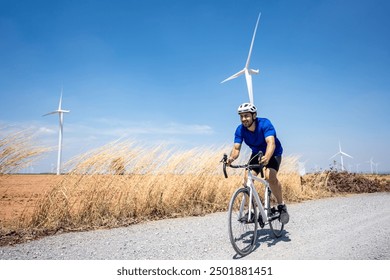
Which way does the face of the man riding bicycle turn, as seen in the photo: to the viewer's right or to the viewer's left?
to the viewer's left

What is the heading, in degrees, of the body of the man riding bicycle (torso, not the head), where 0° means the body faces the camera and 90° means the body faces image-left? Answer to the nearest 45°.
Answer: approximately 45°
